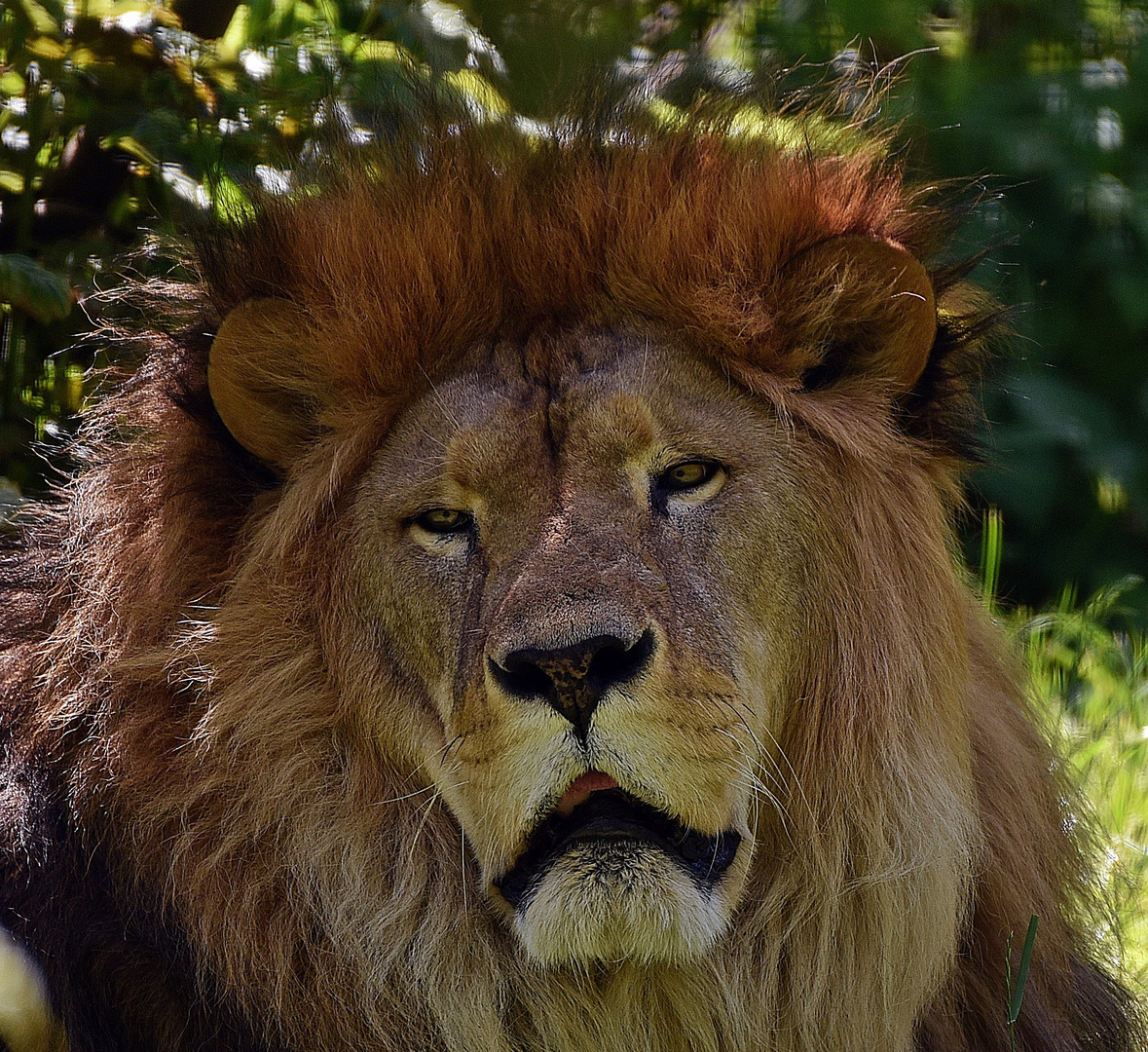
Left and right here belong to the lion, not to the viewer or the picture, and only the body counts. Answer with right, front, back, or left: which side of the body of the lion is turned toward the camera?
front

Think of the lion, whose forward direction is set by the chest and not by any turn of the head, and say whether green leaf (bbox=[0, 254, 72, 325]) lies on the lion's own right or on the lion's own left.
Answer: on the lion's own right

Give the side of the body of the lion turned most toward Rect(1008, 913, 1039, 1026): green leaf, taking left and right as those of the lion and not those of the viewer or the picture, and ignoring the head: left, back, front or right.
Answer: left
